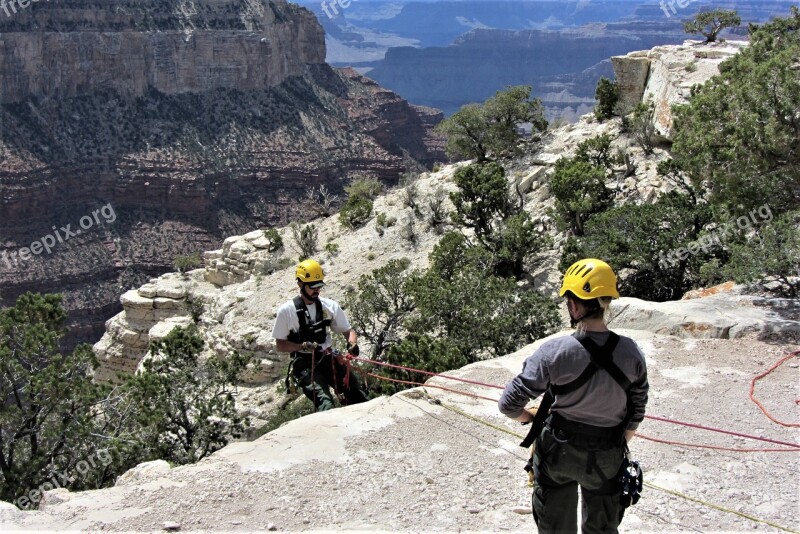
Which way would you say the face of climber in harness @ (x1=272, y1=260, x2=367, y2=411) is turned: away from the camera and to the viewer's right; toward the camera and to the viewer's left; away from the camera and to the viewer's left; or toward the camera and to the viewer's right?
toward the camera and to the viewer's right

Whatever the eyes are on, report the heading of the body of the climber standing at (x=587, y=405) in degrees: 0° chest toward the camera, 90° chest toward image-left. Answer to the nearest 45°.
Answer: approximately 135°

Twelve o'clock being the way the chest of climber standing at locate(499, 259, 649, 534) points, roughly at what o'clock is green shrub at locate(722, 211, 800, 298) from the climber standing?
The green shrub is roughly at 2 o'clock from the climber standing.

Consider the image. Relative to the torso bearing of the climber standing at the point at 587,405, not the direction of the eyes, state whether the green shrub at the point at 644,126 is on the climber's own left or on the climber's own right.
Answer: on the climber's own right

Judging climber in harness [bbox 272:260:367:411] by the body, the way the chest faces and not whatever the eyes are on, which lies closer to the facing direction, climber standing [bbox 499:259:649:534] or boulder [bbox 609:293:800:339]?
the climber standing

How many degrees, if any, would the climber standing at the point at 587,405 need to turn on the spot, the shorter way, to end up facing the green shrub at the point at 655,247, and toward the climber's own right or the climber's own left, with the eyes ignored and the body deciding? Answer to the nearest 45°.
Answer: approximately 45° to the climber's own right

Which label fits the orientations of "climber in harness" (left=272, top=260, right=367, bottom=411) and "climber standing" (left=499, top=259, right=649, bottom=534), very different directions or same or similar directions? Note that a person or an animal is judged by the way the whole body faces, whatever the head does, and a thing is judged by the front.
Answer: very different directions

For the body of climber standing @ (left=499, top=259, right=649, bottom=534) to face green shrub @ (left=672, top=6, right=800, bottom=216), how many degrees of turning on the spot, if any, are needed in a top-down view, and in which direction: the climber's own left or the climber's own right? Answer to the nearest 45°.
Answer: approximately 45° to the climber's own right

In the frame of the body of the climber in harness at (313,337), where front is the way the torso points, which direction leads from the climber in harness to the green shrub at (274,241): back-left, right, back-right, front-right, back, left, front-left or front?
back-left
